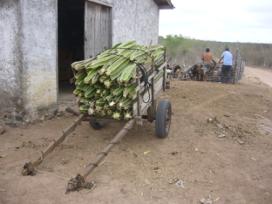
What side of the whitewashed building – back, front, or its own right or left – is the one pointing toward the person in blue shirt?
left

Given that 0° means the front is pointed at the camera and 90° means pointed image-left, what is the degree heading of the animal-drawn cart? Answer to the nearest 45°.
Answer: approximately 45°

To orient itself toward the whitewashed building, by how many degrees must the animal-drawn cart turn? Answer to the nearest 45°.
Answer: approximately 90° to its right

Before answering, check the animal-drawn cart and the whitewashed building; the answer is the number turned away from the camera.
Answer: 0

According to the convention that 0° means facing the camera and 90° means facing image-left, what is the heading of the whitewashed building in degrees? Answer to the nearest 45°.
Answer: approximately 315°

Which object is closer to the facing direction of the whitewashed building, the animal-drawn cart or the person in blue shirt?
the animal-drawn cart
